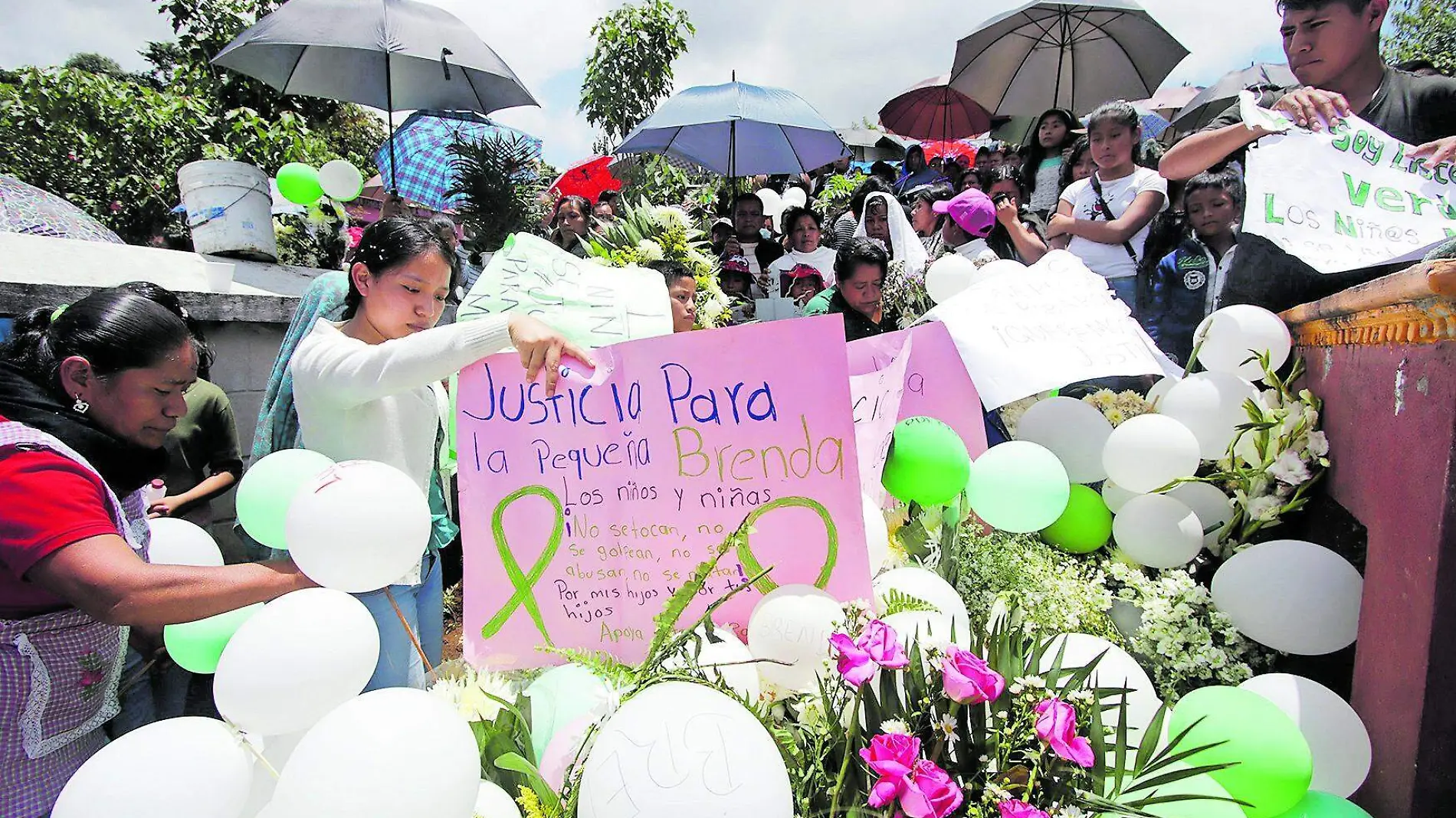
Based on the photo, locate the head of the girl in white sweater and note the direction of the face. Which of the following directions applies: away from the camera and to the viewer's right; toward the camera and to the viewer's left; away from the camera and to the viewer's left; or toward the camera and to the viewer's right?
toward the camera and to the viewer's right

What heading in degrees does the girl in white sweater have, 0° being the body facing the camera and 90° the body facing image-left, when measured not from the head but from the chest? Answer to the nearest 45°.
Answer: approximately 315°

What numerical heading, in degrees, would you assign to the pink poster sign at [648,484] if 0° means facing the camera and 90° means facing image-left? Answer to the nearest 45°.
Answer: approximately 0°

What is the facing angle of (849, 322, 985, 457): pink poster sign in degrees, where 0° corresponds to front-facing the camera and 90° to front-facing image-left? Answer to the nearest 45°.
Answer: approximately 0°

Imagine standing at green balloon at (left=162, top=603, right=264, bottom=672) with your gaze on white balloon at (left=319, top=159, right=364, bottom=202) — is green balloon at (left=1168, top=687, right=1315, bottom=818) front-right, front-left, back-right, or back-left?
back-right

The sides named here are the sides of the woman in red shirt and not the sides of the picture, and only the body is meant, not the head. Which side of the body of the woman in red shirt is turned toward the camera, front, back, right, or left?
right
